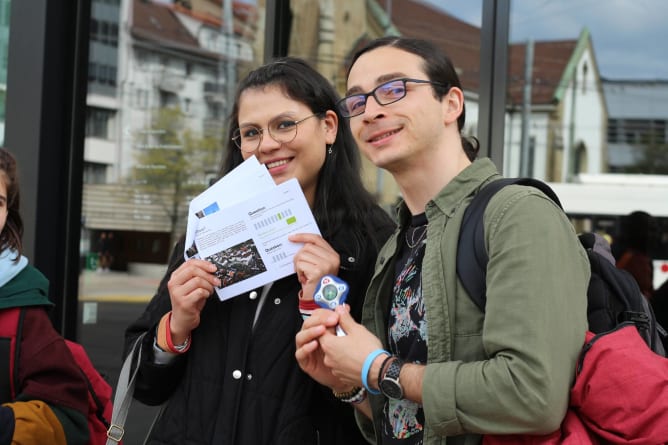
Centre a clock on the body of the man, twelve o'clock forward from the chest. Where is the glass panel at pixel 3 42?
The glass panel is roughly at 3 o'clock from the man.

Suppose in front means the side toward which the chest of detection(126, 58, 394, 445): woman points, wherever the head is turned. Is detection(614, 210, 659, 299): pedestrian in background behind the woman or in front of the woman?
behind

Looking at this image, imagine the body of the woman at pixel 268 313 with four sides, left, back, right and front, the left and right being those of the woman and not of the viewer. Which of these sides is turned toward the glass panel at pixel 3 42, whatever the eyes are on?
right

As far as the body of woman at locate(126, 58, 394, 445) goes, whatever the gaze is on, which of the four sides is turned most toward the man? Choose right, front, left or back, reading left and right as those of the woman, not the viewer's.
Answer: left

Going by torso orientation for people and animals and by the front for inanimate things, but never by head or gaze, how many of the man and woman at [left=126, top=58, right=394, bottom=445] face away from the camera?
0

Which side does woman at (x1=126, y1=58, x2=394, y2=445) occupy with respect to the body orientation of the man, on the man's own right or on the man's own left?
on the man's own right

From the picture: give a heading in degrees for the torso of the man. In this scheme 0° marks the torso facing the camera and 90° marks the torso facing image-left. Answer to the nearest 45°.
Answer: approximately 45°

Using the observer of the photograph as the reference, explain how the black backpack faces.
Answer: facing away from the viewer and to the right of the viewer

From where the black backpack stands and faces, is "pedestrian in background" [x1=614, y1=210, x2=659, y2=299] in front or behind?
in front

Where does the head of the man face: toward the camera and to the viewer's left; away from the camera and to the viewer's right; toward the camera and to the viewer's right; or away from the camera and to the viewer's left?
toward the camera and to the viewer's left

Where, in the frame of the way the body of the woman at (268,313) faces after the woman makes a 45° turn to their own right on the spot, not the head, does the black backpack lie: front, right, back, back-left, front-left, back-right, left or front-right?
back-left

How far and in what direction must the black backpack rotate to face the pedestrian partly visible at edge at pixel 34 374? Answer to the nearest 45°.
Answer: approximately 135° to its left

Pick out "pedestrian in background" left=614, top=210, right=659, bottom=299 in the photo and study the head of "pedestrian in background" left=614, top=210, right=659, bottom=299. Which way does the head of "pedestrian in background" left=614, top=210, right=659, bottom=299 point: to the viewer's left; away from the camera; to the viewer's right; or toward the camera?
away from the camera
